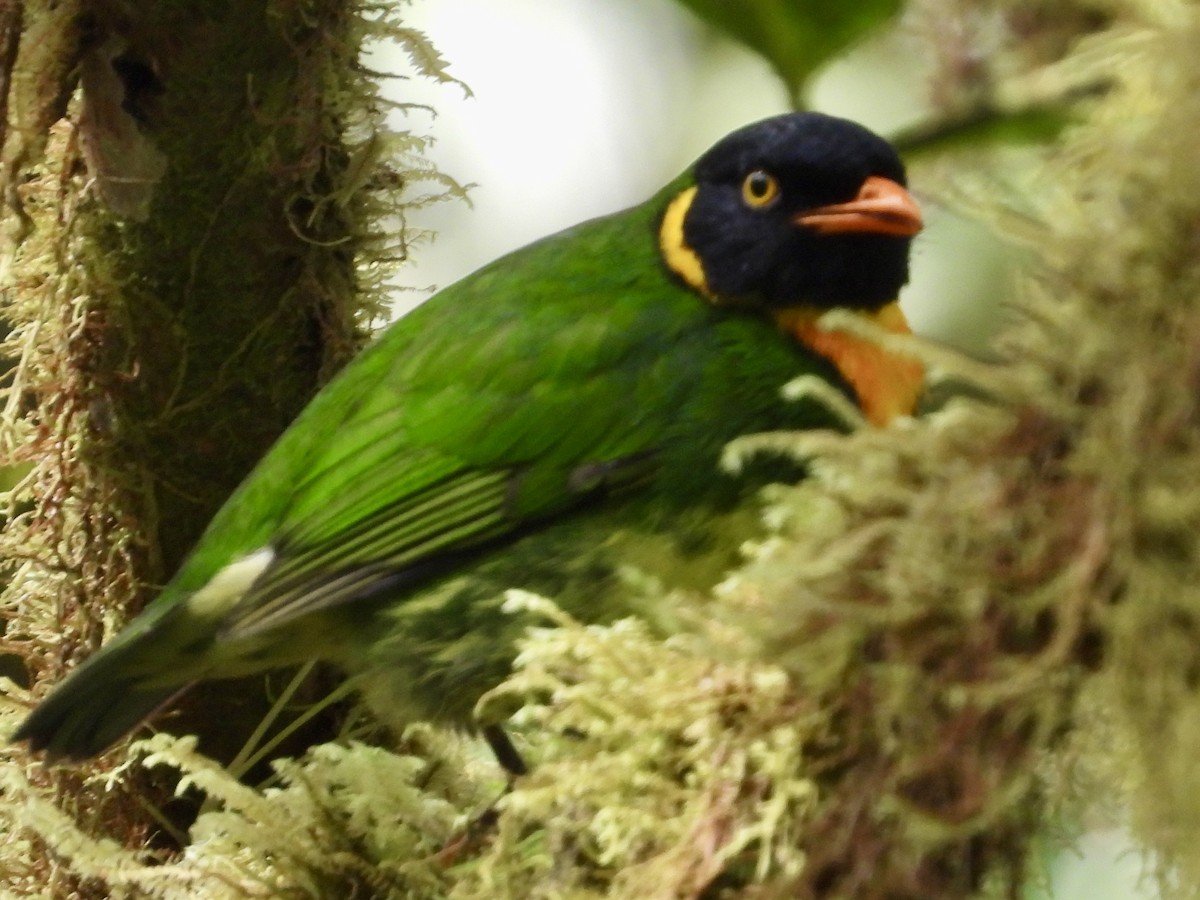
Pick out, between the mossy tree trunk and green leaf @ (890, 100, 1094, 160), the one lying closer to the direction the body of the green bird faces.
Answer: the green leaf

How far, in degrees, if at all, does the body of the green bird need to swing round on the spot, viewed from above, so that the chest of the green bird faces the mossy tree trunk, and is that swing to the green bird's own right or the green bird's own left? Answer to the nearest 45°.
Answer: approximately 135° to the green bird's own left

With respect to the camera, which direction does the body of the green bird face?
to the viewer's right
